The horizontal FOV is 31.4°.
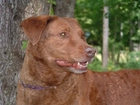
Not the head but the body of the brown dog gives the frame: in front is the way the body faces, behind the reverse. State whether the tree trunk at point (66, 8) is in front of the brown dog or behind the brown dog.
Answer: behind

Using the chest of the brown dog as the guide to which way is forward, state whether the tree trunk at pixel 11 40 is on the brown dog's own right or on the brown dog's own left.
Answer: on the brown dog's own right
